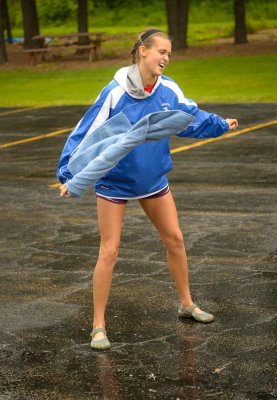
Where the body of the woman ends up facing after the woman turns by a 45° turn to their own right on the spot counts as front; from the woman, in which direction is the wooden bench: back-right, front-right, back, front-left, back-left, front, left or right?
back

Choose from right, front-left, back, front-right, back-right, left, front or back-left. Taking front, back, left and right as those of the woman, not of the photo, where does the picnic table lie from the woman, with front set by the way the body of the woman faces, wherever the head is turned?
back-left

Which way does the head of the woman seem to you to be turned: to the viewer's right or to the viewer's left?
to the viewer's right

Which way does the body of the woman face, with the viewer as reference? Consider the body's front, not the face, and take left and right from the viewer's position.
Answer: facing the viewer and to the right of the viewer
